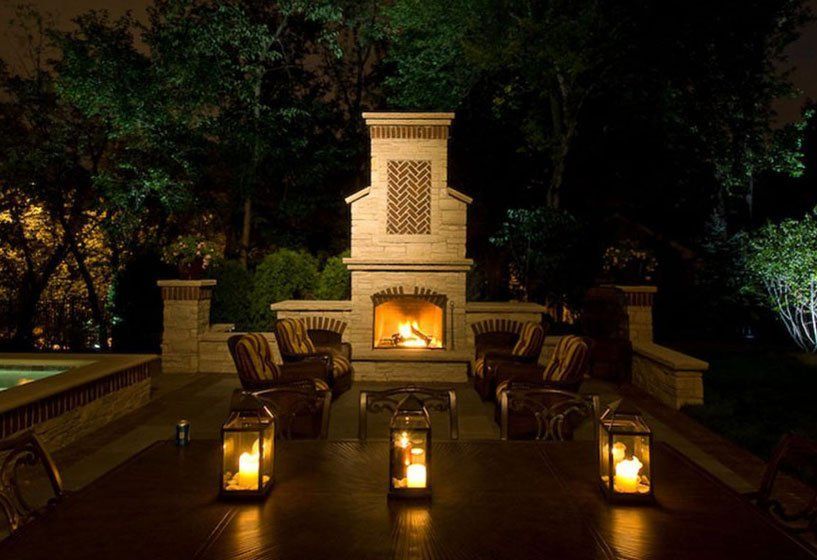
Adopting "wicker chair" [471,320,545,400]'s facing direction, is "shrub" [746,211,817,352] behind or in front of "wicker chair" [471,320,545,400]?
behind

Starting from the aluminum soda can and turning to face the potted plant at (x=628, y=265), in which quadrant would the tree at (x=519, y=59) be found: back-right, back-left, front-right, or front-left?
front-left

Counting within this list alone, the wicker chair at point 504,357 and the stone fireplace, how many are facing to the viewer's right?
0

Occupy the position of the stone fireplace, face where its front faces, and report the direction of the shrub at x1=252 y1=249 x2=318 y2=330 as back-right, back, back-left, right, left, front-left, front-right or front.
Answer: back-right

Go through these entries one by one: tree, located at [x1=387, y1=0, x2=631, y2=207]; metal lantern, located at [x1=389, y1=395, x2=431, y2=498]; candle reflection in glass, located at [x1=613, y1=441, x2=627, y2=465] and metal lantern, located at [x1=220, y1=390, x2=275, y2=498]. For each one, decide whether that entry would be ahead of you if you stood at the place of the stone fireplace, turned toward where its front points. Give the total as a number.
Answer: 3

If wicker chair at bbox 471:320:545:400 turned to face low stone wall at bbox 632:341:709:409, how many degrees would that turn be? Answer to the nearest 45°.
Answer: approximately 135° to its left

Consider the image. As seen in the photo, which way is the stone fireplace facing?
toward the camera

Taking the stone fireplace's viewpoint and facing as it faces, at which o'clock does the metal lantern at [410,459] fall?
The metal lantern is roughly at 12 o'clock from the stone fireplace.

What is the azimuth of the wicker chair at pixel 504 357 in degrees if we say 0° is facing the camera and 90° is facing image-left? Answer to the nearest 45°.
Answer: approximately 45°

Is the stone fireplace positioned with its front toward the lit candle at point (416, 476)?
yes

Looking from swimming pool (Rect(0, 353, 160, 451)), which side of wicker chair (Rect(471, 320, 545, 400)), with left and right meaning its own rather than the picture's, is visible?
front

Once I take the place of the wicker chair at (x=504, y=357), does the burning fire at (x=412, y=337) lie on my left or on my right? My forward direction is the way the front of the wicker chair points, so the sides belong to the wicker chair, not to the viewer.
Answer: on my right

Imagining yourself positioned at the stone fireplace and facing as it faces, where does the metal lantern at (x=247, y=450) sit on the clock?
The metal lantern is roughly at 12 o'clock from the stone fireplace.

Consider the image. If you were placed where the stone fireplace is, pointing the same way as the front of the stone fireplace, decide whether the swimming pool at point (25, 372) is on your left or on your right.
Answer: on your right
